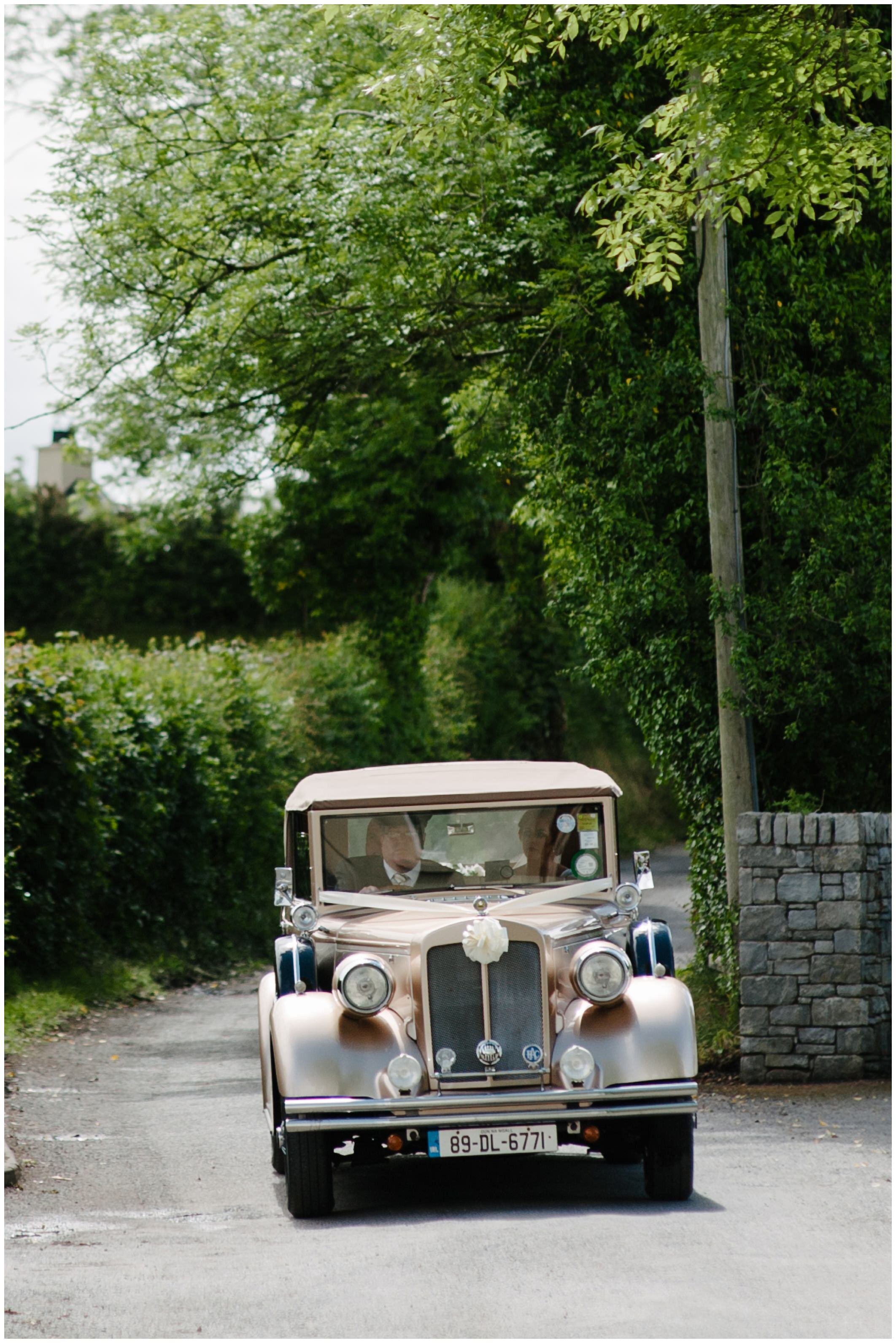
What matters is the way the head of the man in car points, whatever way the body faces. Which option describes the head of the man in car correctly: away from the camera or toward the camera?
toward the camera

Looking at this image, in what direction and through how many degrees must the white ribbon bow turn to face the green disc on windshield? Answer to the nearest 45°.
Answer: approximately 135° to its left

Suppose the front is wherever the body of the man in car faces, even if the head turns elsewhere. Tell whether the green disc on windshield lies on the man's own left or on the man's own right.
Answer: on the man's own left

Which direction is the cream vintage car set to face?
toward the camera

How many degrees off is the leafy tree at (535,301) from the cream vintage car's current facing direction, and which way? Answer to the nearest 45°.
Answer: approximately 180°

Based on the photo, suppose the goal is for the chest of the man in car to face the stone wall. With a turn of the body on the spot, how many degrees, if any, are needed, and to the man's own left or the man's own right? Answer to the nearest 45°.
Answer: approximately 135° to the man's own left

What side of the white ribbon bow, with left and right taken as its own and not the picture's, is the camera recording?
front

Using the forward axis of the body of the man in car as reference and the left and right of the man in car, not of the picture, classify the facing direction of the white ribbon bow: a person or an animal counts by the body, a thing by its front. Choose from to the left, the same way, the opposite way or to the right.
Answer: the same way

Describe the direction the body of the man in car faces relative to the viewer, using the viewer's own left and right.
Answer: facing the viewer

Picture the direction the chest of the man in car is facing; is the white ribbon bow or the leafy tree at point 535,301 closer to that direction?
the white ribbon bow
